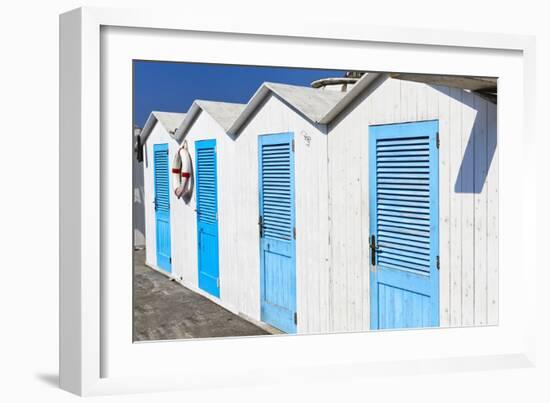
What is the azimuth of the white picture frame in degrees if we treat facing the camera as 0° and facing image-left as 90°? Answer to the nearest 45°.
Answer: approximately 315°
